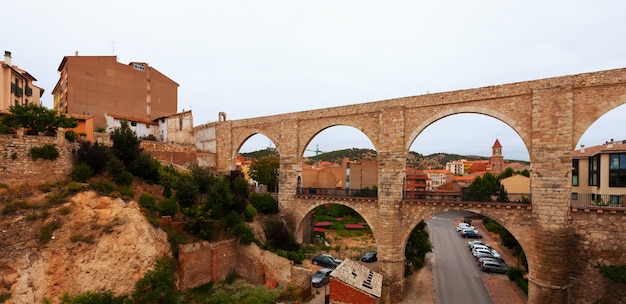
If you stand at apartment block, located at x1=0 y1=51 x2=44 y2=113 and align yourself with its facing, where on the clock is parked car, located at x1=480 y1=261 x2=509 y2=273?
The parked car is roughly at 12 o'clock from the apartment block.

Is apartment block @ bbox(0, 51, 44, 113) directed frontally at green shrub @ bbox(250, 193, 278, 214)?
yes

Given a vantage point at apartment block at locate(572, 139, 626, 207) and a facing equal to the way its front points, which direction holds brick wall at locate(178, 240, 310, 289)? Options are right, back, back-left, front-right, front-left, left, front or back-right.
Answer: front-right

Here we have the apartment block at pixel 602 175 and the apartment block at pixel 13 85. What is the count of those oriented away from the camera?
0

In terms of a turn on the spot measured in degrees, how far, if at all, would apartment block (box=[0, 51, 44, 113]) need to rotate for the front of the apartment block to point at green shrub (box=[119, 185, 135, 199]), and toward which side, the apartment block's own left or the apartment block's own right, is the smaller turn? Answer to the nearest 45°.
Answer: approximately 45° to the apartment block's own right

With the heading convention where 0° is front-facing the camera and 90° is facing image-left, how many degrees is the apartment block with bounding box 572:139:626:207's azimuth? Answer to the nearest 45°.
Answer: approximately 0°

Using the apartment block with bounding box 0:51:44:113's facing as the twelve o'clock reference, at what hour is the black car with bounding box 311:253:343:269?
The black car is roughly at 12 o'clock from the apartment block.

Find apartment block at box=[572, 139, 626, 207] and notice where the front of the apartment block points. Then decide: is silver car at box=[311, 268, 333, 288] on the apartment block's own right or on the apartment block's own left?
on the apartment block's own right

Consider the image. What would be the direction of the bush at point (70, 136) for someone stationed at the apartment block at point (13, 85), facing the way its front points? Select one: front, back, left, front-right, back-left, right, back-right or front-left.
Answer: front-right
